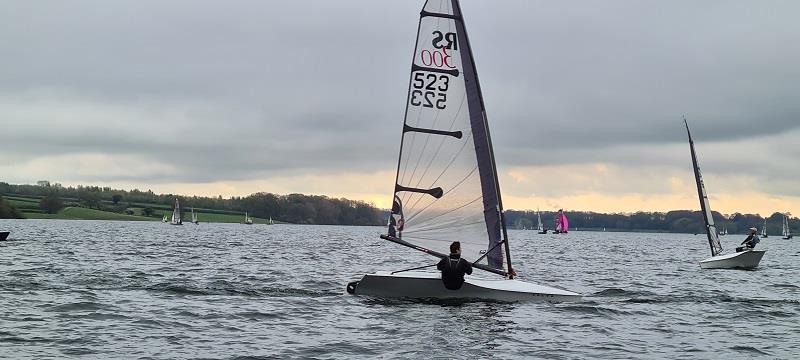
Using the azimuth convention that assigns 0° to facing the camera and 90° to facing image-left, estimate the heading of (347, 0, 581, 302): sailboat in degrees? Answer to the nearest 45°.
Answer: approximately 270°

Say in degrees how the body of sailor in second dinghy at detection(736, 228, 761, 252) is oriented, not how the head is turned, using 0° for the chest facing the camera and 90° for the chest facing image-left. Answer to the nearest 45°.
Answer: approximately 90°

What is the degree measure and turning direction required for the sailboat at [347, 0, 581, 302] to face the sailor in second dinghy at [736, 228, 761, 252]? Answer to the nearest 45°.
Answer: approximately 45° to its left

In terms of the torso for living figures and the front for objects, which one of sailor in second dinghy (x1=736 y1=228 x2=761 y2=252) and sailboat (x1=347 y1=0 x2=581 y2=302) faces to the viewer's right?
the sailboat

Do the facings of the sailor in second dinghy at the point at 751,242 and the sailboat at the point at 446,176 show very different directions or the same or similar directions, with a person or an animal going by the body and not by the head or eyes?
very different directions

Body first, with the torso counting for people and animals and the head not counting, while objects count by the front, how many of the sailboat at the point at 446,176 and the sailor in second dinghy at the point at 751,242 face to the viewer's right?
1
